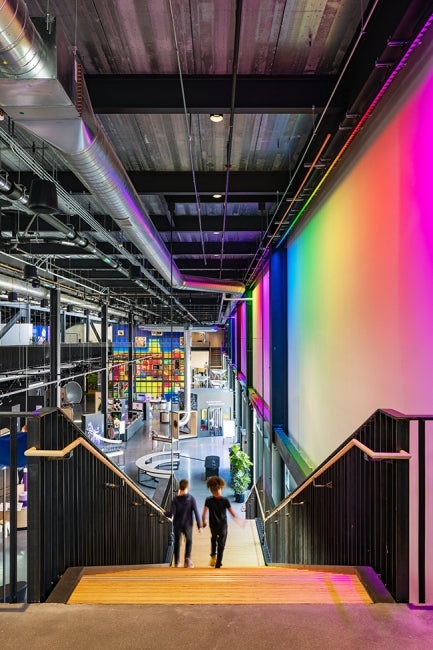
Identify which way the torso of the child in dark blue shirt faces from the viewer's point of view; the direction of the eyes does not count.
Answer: away from the camera

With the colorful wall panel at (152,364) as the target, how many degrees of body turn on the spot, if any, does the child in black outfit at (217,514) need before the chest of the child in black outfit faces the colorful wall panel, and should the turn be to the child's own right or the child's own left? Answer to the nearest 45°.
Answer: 0° — they already face it

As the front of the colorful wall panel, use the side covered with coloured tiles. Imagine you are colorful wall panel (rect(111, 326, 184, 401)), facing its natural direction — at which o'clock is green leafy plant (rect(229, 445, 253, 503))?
The green leafy plant is roughly at 12 o'clock from the colorful wall panel.

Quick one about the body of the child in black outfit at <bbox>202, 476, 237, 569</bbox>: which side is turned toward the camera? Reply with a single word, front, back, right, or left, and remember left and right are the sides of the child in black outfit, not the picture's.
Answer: back

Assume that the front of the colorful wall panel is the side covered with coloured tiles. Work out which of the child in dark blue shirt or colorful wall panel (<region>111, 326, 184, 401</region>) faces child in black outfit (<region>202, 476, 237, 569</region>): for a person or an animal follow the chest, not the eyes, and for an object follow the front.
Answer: the colorful wall panel

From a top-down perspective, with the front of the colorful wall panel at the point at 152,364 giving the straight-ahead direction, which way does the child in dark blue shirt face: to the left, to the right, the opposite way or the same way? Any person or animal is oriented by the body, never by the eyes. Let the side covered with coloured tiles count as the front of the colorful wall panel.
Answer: the opposite way

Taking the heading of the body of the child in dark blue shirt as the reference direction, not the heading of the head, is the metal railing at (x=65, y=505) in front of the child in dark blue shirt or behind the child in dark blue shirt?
behind

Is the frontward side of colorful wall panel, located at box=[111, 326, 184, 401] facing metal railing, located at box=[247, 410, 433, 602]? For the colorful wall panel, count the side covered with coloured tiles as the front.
yes

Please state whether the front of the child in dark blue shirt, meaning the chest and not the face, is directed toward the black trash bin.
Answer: yes

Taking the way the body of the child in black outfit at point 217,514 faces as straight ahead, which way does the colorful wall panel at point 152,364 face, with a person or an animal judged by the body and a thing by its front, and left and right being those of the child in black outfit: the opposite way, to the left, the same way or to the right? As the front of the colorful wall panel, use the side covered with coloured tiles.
the opposite way

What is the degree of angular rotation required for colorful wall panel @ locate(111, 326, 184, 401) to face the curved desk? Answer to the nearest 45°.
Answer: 0° — it already faces it

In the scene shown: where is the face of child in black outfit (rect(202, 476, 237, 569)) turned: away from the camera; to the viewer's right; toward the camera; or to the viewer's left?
away from the camera
